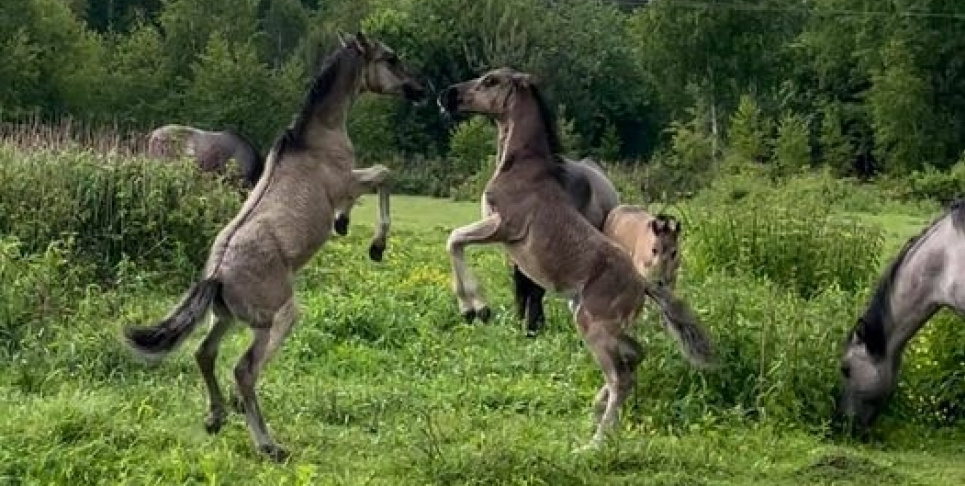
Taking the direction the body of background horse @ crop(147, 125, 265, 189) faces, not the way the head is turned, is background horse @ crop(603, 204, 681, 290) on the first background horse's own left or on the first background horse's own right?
on the first background horse's own right

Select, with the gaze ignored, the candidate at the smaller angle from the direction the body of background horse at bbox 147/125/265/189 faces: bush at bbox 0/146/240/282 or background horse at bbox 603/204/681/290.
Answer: the background horse

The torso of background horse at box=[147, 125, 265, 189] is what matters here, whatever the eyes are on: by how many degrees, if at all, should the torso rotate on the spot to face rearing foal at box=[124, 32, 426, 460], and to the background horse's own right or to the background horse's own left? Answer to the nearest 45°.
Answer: approximately 90° to the background horse's own right

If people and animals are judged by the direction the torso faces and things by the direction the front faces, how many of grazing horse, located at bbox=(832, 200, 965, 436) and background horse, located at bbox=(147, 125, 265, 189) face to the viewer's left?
1

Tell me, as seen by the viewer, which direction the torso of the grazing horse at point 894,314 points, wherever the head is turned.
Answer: to the viewer's left

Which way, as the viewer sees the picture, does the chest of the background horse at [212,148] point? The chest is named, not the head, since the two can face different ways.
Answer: to the viewer's right

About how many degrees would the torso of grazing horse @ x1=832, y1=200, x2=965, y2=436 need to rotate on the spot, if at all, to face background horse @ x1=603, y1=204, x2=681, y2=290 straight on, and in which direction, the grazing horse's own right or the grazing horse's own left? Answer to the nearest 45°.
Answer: approximately 45° to the grazing horse's own right
